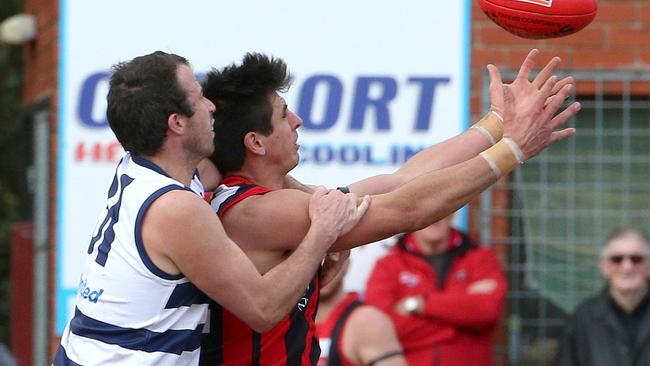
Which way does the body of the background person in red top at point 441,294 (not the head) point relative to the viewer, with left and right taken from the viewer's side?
facing the viewer

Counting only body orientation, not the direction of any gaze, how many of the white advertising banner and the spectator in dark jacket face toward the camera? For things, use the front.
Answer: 2

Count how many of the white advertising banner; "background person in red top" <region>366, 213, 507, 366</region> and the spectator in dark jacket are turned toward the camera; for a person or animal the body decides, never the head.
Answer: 3

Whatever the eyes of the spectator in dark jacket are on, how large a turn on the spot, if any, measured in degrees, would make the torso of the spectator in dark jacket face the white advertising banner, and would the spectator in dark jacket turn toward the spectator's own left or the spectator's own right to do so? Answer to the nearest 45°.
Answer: approximately 90° to the spectator's own right

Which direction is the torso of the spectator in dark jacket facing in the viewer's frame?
toward the camera

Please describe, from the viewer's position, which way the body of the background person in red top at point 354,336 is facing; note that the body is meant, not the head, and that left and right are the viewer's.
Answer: facing the viewer and to the left of the viewer

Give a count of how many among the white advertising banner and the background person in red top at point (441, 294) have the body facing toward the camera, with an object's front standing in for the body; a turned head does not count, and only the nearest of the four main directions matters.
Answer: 2

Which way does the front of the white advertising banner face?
toward the camera

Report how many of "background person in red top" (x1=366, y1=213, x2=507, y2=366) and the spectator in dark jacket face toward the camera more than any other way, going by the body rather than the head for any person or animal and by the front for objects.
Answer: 2

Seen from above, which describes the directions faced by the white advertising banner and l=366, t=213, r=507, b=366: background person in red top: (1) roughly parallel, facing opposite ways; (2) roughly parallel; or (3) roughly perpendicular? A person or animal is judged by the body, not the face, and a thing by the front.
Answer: roughly parallel
